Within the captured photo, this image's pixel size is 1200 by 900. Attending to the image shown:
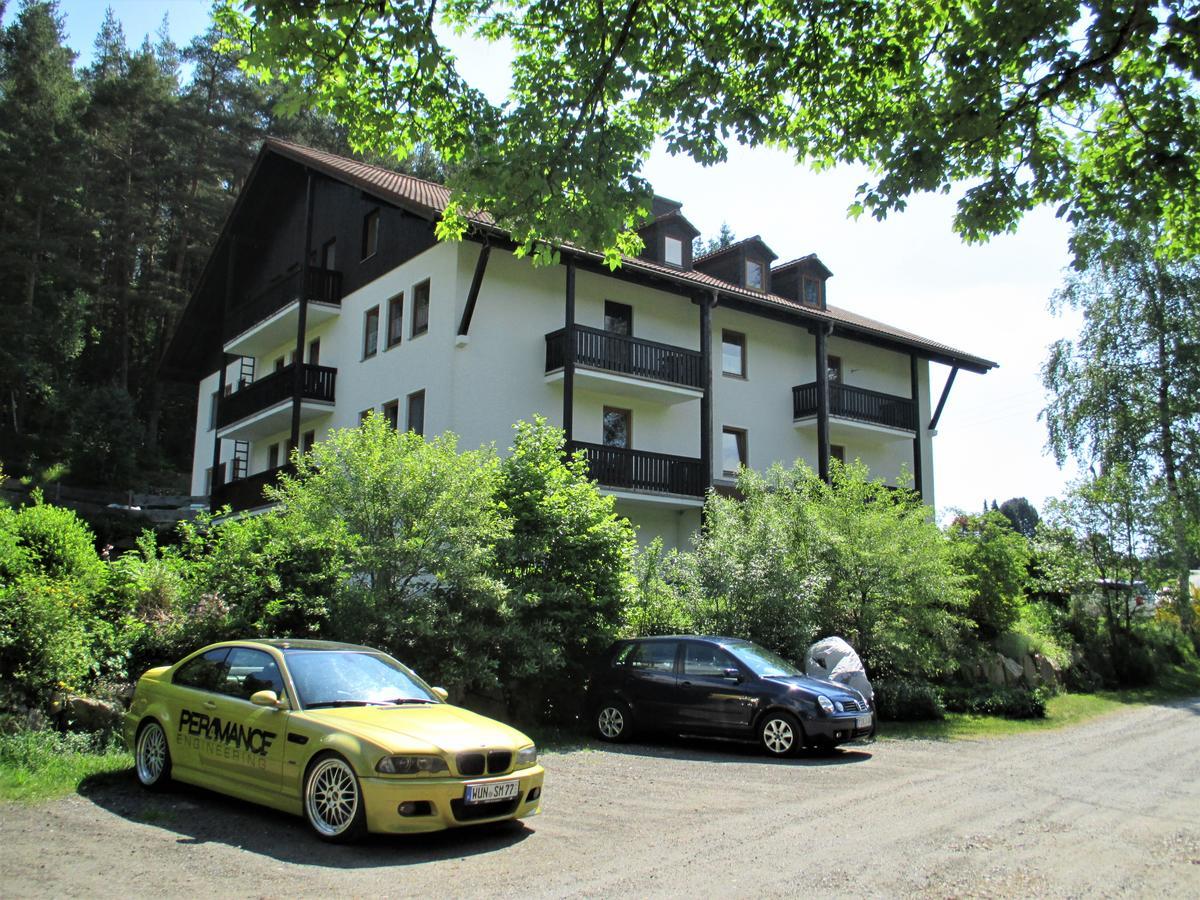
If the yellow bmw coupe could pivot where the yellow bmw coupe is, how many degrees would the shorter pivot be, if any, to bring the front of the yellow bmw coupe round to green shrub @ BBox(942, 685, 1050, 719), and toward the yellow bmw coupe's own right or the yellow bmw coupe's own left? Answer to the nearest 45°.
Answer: approximately 90° to the yellow bmw coupe's own left

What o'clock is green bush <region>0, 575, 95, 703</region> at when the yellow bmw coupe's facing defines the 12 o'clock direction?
The green bush is roughly at 6 o'clock from the yellow bmw coupe.

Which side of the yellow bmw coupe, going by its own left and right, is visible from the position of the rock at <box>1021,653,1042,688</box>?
left

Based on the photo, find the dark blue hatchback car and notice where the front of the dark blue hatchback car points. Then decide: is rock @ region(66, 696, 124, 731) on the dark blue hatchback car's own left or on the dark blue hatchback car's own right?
on the dark blue hatchback car's own right

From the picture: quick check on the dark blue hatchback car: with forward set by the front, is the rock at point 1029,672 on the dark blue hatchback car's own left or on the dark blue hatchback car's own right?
on the dark blue hatchback car's own left

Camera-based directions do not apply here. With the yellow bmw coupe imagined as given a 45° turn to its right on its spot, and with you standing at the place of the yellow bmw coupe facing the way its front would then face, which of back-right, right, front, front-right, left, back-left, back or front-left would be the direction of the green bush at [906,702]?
back-left

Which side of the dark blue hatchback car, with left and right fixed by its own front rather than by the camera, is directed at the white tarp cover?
left

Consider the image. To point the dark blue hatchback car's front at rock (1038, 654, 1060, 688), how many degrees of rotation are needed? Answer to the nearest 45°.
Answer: approximately 90° to its left

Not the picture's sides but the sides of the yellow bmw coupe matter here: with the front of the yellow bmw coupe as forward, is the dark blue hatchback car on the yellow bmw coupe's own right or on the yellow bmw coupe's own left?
on the yellow bmw coupe's own left

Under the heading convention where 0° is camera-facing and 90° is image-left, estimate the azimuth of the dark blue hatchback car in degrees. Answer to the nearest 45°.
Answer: approximately 315°

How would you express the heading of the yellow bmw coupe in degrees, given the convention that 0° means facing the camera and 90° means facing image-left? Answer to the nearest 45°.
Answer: approximately 315°
